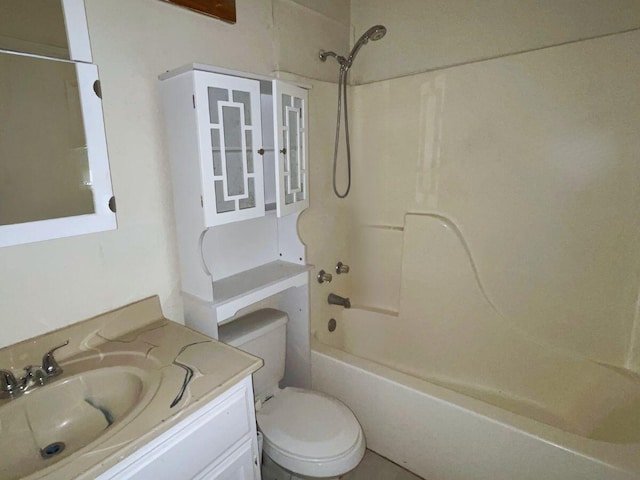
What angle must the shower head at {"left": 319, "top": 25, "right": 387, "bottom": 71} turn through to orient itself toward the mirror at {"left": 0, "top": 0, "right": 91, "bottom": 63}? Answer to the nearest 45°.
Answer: approximately 90° to its right

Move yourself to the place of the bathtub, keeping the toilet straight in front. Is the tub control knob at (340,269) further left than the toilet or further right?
right

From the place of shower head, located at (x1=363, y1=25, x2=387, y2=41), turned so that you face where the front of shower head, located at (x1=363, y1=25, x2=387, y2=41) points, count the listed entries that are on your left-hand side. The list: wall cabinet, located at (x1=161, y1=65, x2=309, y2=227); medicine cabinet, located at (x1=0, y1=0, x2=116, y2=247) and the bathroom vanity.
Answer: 0

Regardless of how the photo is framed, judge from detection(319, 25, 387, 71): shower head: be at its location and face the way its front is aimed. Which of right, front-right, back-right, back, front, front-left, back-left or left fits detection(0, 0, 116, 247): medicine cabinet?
right

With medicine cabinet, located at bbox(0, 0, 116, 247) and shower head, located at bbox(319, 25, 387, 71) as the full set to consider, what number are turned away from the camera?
0

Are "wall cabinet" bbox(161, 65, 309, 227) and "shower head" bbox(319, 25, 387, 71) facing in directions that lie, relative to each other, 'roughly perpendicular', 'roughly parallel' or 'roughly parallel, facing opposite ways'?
roughly parallel

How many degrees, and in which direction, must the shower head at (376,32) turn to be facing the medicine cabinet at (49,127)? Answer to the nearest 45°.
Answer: approximately 90° to its right

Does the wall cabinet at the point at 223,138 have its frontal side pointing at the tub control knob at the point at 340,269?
no

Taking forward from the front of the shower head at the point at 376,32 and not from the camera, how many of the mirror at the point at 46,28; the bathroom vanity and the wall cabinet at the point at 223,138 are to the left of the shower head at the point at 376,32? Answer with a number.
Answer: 0

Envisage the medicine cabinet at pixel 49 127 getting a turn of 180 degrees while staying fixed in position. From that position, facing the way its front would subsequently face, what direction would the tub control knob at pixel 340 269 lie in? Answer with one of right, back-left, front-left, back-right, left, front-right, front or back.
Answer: back-right

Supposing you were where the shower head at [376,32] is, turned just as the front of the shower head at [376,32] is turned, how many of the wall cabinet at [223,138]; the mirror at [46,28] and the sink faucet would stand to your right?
3

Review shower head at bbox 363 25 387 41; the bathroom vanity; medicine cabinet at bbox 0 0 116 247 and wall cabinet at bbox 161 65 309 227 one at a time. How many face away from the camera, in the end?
0

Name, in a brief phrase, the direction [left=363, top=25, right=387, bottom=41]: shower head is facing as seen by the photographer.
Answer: facing the viewer and to the right of the viewer

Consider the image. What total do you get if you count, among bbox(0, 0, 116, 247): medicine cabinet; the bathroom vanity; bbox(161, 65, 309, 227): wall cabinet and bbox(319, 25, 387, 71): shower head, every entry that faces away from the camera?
0

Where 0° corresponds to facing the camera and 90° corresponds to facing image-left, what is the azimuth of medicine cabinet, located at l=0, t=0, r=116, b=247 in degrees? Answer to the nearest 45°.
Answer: approximately 315°

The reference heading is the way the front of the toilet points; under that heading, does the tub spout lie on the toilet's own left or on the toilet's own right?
on the toilet's own left

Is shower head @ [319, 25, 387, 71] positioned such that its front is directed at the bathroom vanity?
no
